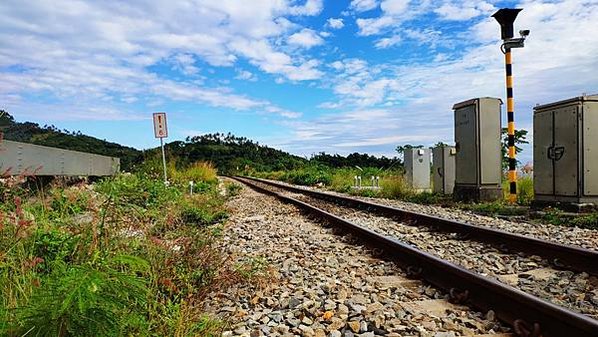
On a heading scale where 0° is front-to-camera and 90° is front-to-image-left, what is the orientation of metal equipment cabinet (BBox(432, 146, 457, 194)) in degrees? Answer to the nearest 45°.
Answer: approximately 45°

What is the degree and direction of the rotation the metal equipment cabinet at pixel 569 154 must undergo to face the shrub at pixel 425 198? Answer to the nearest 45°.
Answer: approximately 90° to its right

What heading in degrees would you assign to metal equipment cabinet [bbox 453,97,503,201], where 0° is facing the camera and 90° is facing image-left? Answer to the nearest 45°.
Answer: approximately 45°

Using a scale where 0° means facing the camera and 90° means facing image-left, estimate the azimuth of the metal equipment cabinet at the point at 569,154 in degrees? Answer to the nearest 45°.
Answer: approximately 45°
